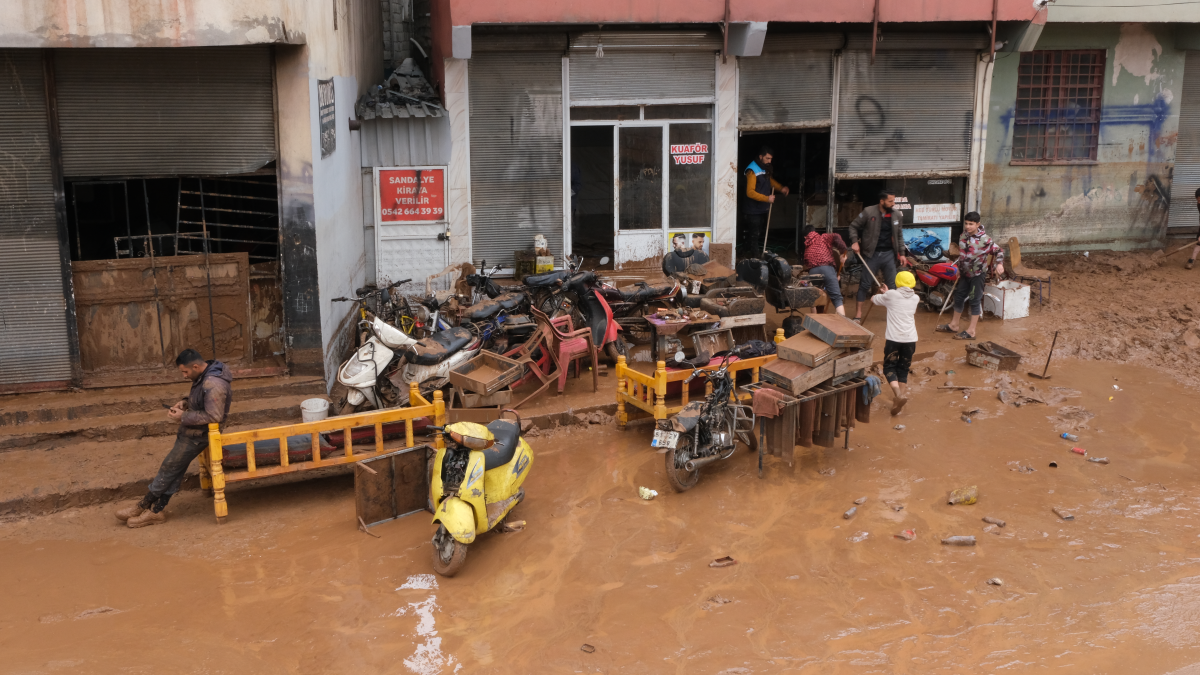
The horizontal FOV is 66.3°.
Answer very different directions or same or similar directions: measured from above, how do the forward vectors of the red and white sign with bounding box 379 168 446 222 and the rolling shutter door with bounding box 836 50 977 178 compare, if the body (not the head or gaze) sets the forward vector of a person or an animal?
same or similar directions

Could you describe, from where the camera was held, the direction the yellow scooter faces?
facing the viewer and to the left of the viewer

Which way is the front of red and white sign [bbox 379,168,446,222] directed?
toward the camera

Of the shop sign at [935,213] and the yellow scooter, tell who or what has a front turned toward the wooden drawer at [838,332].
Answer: the shop sign

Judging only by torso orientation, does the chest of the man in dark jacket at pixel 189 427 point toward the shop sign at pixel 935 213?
no

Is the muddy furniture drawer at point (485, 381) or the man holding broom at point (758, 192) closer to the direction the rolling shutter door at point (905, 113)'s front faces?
the muddy furniture drawer

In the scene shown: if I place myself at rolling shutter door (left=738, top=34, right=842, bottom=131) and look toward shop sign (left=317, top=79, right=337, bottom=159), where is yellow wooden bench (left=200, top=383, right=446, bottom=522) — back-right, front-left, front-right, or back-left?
front-left

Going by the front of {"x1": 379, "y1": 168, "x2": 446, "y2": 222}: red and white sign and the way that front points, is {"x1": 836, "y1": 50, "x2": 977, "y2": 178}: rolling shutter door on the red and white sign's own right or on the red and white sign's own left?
on the red and white sign's own left

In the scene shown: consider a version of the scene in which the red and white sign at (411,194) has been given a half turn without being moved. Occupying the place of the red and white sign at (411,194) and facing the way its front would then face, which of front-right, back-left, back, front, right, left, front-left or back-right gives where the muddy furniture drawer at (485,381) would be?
back

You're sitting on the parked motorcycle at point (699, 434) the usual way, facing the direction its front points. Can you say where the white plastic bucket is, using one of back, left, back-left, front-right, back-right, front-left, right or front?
back-left

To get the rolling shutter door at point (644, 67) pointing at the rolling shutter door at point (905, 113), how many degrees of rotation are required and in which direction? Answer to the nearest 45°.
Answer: approximately 90° to its left

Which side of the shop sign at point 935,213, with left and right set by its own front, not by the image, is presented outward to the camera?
front

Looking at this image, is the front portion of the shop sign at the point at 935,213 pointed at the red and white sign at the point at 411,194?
no

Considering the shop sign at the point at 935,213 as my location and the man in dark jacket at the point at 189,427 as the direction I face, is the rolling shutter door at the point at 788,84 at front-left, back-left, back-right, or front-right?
front-right

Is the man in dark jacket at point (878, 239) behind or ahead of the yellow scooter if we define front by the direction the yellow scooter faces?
behind

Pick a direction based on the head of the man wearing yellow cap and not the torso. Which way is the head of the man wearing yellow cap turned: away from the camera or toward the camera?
away from the camera

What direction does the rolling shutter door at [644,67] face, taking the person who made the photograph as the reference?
facing the viewer

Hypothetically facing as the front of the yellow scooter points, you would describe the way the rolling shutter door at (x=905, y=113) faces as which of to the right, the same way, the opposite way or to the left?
the same way
